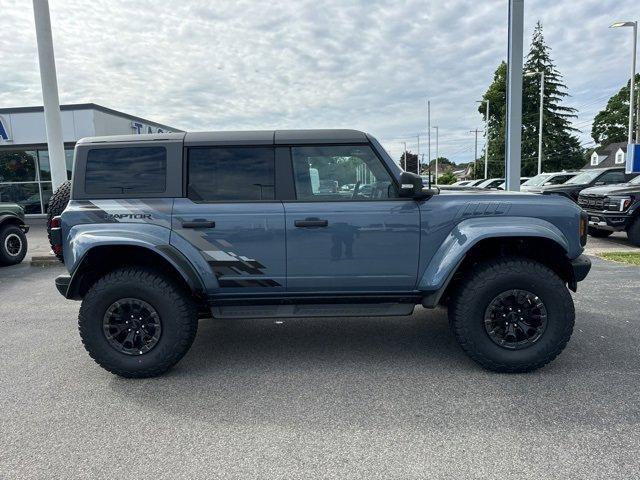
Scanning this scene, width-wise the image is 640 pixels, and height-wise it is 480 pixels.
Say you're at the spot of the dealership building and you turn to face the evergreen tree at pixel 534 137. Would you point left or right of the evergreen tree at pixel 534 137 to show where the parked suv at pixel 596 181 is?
right

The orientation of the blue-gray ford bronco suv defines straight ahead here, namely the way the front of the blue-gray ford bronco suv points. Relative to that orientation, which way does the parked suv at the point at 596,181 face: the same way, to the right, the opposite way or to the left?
the opposite way

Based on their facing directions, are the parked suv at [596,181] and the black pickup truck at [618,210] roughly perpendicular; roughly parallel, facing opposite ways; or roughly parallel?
roughly parallel

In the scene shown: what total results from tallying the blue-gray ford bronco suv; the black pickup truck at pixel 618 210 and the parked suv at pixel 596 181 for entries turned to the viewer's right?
1

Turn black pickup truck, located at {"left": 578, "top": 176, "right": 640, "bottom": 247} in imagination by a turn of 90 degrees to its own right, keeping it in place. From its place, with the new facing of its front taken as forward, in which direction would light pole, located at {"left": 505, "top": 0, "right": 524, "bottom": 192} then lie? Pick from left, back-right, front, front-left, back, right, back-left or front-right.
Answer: left

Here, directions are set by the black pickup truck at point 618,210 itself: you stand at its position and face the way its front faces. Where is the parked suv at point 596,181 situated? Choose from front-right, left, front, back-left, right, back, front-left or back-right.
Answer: back-right

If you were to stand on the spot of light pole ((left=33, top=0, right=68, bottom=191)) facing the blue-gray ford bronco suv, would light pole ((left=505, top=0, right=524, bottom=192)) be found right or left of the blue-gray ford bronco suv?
left

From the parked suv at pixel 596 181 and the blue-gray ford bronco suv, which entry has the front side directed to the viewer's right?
the blue-gray ford bronco suv

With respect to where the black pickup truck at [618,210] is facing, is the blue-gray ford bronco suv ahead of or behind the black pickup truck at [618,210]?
ahead

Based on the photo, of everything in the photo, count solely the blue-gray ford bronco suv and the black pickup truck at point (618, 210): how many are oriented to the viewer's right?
1

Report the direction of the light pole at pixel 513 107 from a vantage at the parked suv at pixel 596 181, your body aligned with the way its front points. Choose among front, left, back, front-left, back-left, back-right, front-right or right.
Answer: front-left

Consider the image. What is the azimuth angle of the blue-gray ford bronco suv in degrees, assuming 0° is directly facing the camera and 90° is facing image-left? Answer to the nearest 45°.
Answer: approximately 270°

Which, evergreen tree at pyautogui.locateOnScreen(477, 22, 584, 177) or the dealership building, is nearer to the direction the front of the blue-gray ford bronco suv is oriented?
the evergreen tree

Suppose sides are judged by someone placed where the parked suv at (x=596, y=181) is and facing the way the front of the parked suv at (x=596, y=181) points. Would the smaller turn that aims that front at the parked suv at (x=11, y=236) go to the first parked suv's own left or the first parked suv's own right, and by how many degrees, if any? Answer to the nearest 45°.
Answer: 0° — it already faces it

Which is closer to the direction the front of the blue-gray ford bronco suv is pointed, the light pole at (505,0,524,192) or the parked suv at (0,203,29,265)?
the light pole
